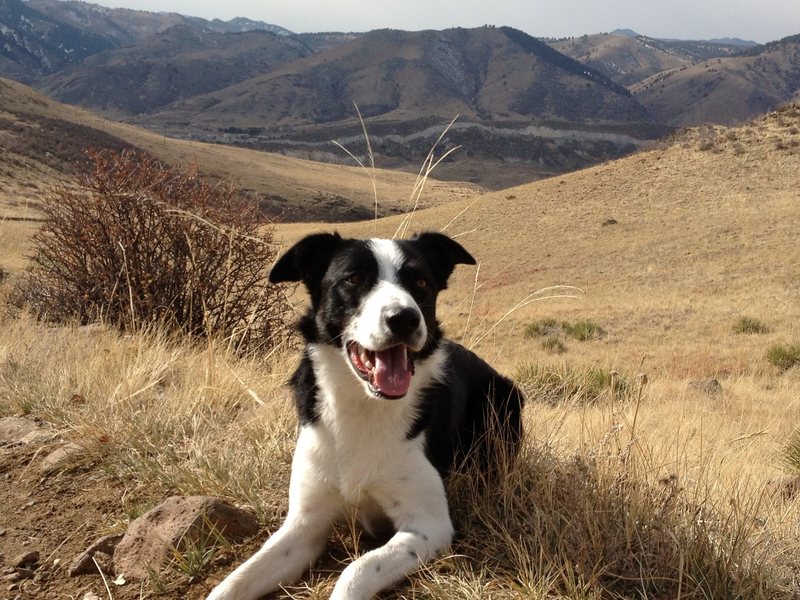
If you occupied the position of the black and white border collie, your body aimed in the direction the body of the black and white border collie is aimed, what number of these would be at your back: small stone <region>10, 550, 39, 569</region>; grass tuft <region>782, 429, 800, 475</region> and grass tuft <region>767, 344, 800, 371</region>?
2

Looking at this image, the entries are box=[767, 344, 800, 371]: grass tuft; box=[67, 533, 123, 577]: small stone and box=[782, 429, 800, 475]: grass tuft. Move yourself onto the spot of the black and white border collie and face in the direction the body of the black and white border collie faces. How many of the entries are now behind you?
2

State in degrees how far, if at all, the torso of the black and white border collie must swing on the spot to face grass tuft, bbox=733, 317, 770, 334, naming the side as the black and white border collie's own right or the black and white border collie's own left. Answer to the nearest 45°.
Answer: approximately 180°

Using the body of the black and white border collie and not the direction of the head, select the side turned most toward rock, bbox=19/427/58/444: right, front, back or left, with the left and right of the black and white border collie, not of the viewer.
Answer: right

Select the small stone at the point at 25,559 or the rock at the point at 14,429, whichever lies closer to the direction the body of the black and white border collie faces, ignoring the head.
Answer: the small stone

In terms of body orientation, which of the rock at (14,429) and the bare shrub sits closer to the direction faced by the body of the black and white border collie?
the rock

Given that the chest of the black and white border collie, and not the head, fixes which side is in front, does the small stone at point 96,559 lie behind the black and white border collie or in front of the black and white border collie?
in front

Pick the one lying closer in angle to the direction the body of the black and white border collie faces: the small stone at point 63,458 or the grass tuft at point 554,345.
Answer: the small stone

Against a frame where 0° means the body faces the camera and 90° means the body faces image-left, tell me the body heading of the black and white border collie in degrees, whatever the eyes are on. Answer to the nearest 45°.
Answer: approximately 45°

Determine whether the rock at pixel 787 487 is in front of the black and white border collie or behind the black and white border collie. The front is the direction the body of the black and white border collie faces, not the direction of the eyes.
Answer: behind

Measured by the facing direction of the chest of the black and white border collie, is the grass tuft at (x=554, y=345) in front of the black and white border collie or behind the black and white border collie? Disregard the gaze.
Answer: behind

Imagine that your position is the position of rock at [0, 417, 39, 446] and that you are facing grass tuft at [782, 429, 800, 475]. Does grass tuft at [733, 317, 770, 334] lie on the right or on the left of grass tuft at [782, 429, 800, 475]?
left

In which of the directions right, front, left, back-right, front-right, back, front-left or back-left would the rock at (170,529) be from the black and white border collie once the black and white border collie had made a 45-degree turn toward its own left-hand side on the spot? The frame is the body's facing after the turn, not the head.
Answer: right
